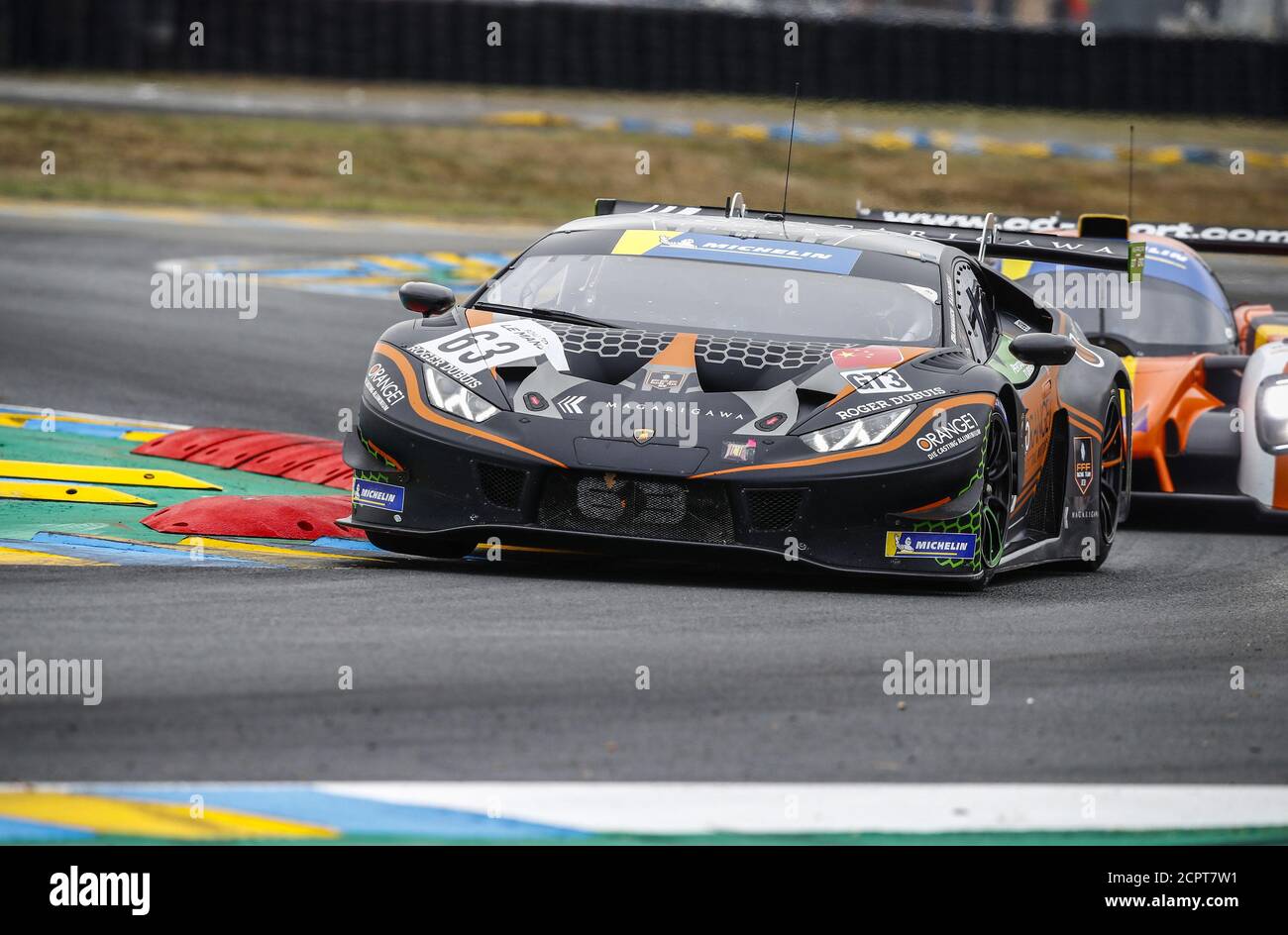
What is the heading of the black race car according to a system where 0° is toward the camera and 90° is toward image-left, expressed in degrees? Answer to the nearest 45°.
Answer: approximately 0°

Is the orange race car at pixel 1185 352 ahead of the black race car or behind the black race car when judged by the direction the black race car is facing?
behind
